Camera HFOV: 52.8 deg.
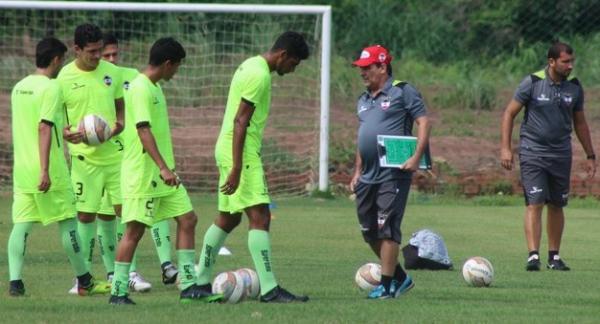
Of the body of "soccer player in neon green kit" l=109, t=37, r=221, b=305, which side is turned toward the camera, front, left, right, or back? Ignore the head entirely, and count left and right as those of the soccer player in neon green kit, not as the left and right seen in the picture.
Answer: right

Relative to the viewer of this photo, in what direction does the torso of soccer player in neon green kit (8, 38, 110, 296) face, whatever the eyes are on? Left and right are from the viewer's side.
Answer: facing away from the viewer and to the right of the viewer

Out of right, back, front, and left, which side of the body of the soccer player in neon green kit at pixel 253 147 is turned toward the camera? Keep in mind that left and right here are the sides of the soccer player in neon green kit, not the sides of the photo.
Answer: right

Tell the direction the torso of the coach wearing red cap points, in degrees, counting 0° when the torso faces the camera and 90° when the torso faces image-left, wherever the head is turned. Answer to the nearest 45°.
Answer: approximately 45°
